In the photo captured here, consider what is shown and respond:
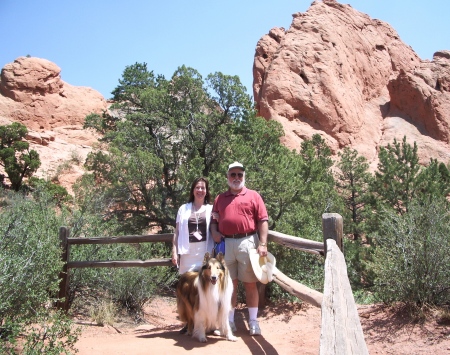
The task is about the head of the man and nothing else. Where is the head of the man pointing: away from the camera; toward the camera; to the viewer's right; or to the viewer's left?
toward the camera

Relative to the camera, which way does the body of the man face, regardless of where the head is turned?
toward the camera

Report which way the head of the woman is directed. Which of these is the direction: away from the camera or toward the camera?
toward the camera

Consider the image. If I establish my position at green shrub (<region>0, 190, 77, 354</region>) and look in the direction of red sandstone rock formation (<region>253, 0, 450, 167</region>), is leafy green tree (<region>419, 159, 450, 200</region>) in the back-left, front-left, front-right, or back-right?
front-right

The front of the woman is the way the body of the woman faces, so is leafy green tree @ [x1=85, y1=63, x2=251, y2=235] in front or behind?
behind

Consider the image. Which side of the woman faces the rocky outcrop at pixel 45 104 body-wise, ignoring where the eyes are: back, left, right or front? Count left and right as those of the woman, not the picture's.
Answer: back

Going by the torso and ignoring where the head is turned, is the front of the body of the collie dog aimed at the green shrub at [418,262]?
no

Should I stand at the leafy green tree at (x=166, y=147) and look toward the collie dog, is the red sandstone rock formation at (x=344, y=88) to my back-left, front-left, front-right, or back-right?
back-left

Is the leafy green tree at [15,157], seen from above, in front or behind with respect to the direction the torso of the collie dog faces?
behind

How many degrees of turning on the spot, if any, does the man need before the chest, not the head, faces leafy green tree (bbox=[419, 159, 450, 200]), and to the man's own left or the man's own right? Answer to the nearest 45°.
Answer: approximately 135° to the man's own left

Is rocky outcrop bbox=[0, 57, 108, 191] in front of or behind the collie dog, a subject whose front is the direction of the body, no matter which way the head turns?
behind

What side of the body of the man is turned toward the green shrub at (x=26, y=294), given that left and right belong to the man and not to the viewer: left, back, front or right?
right

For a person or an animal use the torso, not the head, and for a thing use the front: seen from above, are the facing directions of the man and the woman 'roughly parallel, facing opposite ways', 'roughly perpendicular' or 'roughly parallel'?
roughly parallel

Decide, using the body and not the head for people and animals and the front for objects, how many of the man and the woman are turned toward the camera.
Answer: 2

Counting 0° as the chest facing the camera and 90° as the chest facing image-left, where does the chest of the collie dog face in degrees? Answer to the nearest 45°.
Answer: approximately 315°
